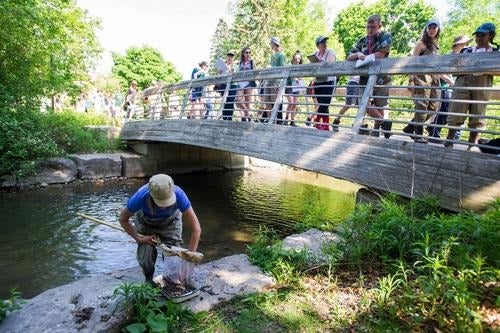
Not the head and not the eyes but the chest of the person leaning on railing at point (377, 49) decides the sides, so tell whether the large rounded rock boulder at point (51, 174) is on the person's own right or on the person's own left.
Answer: on the person's own right

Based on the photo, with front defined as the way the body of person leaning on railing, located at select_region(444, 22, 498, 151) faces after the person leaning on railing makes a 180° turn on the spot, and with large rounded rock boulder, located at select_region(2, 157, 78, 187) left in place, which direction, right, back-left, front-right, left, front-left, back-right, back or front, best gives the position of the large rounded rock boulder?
back-left

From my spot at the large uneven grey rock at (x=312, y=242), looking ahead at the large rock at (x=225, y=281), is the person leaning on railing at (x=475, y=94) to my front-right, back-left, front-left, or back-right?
back-left

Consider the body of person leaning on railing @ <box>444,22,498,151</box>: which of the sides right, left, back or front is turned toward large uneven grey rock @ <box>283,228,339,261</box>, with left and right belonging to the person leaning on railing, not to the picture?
front

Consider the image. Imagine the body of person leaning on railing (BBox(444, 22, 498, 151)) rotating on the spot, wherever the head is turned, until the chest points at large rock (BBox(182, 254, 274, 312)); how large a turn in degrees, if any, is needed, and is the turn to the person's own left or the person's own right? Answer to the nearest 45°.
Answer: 0° — they already face it

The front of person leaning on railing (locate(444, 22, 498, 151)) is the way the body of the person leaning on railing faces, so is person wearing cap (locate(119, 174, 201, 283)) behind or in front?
in front

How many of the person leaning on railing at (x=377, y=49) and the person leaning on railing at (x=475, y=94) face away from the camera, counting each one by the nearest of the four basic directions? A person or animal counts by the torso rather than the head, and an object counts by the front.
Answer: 0

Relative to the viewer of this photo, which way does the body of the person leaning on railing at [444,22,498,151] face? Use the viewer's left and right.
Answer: facing the viewer and to the left of the viewer

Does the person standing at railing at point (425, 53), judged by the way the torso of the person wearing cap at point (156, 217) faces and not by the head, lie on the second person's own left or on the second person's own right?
on the second person's own left

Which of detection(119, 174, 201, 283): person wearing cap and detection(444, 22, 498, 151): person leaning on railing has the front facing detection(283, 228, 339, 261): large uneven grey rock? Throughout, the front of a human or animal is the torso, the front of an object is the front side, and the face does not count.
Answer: the person leaning on railing

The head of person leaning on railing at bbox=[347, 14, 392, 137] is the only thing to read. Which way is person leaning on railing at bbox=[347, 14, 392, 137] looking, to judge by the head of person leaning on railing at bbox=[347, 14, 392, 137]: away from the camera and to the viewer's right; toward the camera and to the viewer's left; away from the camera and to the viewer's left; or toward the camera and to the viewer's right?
toward the camera and to the viewer's left

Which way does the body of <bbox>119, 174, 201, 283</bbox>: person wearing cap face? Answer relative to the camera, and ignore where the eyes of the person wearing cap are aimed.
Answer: toward the camera

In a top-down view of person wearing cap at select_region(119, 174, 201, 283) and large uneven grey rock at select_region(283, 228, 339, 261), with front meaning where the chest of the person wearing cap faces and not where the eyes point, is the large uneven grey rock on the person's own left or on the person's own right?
on the person's own left
